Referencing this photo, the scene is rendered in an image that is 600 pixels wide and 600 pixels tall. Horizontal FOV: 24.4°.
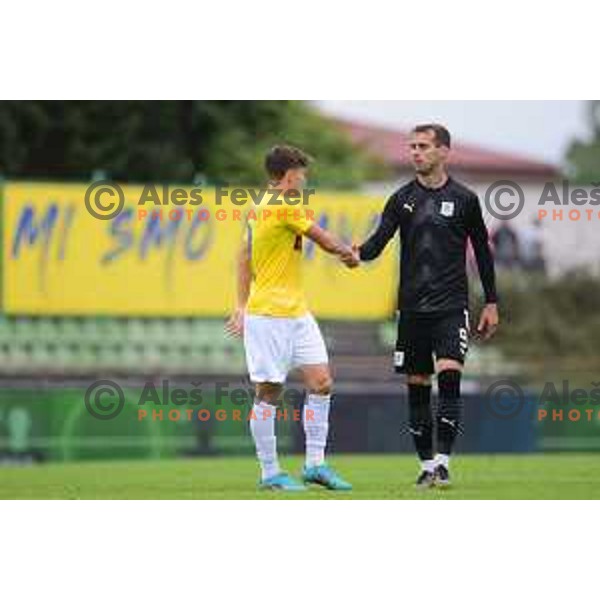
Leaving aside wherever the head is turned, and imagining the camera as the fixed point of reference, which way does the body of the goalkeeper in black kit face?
toward the camera

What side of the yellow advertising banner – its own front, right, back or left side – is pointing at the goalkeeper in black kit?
front

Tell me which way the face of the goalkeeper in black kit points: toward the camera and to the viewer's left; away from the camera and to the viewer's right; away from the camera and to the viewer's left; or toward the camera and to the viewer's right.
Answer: toward the camera and to the viewer's left

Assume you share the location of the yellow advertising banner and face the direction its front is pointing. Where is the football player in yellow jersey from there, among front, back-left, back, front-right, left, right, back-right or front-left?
front

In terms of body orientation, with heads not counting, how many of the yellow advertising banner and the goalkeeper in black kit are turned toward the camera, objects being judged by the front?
2

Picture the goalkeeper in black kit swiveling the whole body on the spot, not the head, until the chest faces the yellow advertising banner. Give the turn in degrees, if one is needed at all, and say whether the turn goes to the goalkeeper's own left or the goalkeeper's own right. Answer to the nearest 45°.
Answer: approximately 180°

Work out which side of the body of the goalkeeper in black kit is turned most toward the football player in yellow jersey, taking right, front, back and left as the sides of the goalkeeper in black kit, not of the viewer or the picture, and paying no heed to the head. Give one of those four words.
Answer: right

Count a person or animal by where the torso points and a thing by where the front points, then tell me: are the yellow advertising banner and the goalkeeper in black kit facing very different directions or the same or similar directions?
same or similar directions
